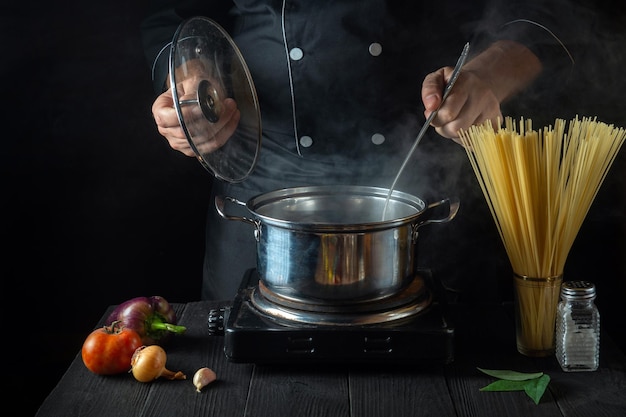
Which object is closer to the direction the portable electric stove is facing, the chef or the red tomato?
the red tomato

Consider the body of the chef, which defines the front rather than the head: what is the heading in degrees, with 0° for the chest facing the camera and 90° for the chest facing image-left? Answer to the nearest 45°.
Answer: approximately 0°
